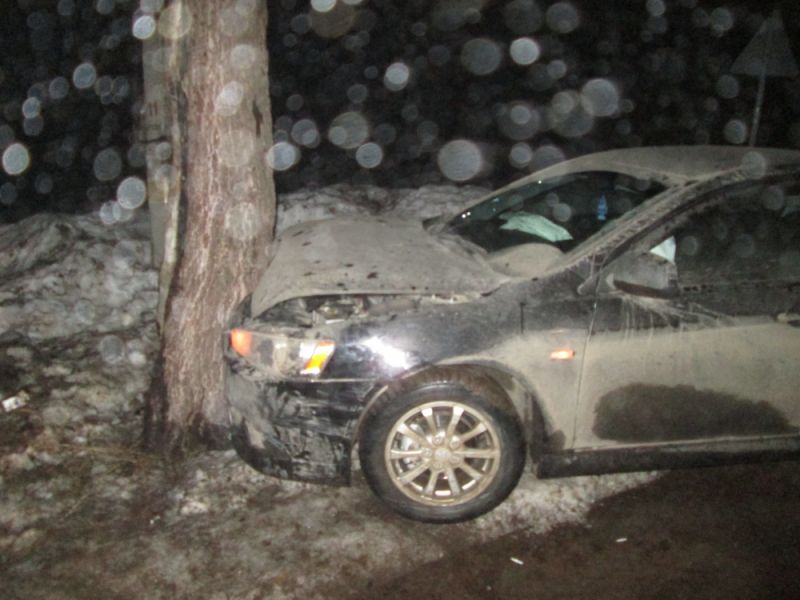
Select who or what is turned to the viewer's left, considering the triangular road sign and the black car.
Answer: the black car

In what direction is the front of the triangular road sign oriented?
away from the camera

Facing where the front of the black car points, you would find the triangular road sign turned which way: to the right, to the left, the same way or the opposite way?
to the right

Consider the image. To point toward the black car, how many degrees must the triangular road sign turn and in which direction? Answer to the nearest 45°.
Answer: approximately 180°

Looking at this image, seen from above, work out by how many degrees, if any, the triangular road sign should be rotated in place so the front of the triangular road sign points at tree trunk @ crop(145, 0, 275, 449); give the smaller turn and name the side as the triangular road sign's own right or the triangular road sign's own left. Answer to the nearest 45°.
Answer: approximately 135° to the triangular road sign's own left

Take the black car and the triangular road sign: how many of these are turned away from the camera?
1

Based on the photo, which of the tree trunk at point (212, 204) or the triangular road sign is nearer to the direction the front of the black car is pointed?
the tree trunk

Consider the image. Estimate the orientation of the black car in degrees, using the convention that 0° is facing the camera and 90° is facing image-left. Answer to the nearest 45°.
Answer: approximately 90°

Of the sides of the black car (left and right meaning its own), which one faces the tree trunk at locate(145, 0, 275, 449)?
front
